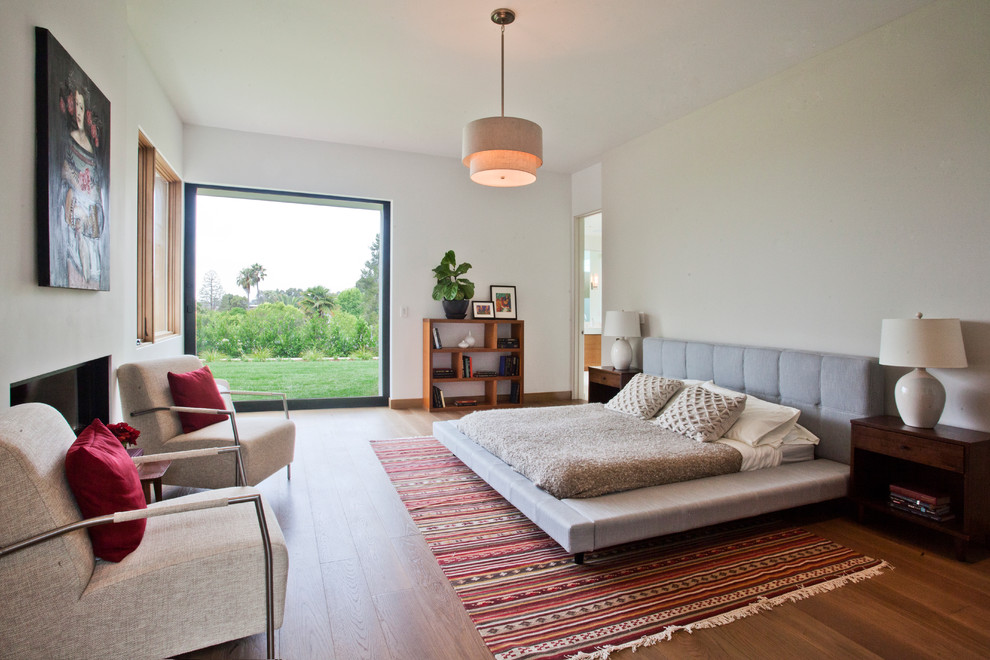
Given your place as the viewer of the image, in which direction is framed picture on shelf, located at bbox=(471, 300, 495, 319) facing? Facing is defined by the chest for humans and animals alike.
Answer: facing the viewer

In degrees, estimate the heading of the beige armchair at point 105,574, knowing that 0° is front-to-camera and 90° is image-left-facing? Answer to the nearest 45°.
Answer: approximately 270°

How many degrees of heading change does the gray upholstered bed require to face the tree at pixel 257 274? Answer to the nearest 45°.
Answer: approximately 45° to its right

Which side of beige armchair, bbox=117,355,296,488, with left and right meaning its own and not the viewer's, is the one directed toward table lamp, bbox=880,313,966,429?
front

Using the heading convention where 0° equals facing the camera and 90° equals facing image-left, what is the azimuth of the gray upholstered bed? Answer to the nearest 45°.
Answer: approximately 45°

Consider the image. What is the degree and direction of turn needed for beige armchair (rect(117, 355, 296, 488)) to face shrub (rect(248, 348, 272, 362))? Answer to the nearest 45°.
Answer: approximately 135° to its left

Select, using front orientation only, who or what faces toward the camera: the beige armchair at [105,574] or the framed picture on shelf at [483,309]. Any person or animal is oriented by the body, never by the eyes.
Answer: the framed picture on shelf

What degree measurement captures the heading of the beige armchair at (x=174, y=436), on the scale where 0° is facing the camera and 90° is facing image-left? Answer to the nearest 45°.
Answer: approximately 315°

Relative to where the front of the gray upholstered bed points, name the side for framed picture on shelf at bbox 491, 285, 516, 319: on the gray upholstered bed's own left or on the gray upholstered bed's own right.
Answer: on the gray upholstered bed's own right

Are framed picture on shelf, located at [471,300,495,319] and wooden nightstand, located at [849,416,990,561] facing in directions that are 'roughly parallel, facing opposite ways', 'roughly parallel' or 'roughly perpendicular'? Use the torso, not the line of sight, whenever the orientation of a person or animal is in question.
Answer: roughly perpendicular

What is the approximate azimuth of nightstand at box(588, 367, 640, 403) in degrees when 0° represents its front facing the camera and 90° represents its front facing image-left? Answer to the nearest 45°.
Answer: approximately 45°

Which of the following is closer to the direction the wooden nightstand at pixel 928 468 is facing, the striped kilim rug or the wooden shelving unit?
the striped kilim rug

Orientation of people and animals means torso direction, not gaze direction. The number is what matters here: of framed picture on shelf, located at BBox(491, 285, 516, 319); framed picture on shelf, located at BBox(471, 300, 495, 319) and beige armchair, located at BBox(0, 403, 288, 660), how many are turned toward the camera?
2

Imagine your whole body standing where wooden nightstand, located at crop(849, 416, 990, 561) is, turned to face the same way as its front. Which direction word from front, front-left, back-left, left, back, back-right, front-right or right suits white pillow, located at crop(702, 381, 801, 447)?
front-right

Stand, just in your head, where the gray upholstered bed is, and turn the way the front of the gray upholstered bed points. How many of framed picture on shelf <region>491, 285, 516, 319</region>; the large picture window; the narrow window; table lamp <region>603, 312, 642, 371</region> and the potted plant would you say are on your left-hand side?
0

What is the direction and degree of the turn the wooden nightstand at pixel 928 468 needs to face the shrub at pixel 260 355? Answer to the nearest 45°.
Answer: approximately 45° to its right

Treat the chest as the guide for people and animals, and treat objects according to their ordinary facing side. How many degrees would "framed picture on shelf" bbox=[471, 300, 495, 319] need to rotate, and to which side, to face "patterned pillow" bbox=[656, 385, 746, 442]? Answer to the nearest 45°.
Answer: approximately 45° to its left

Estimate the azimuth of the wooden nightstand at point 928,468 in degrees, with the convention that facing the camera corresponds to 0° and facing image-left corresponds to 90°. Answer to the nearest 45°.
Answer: approximately 45°

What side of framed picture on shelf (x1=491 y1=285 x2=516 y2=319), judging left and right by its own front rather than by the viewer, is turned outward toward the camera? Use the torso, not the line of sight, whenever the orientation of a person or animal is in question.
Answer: front

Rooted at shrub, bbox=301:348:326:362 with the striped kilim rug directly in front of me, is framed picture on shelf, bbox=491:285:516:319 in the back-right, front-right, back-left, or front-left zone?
front-left

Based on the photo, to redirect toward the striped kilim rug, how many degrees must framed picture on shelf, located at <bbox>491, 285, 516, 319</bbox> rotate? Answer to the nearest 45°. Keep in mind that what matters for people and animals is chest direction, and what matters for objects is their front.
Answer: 0° — it already faces it
